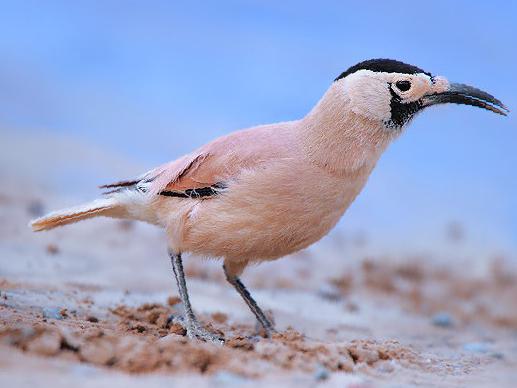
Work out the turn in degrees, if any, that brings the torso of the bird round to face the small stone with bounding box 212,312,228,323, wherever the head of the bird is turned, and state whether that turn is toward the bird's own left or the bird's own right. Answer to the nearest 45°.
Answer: approximately 90° to the bird's own left

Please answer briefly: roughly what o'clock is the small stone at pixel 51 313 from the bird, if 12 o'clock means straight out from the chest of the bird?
The small stone is roughly at 7 o'clock from the bird.

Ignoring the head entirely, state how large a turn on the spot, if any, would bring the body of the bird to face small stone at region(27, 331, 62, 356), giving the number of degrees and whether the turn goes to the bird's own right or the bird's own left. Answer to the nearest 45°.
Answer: approximately 135° to the bird's own right

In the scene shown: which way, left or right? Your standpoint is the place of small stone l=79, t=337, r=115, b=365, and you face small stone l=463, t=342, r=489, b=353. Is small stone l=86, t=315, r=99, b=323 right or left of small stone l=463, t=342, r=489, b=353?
left

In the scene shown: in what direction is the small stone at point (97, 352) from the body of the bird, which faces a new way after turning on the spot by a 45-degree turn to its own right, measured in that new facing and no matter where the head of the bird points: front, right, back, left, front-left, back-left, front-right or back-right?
right

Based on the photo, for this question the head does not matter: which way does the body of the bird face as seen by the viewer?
to the viewer's right

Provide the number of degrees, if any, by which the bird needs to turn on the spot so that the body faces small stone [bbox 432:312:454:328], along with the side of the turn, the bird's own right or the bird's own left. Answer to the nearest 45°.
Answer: approximately 45° to the bird's own left

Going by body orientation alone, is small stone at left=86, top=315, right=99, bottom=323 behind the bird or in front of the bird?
behind
